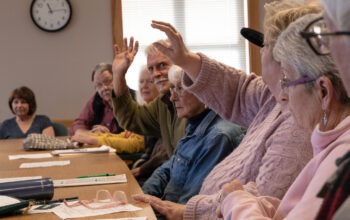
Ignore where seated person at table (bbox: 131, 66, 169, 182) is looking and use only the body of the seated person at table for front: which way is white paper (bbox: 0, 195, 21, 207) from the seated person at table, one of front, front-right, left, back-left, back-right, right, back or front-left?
front-left

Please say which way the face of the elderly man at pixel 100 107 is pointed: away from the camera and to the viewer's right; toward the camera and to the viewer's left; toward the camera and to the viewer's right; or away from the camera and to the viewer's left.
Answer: toward the camera and to the viewer's right

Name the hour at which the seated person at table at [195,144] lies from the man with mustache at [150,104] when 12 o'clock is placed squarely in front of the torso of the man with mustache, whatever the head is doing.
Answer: The seated person at table is roughly at 10 o'clock from the man with mustache.

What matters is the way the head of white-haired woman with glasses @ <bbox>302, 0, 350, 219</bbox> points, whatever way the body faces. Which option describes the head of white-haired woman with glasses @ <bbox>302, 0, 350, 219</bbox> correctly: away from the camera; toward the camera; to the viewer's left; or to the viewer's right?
to the viewer's left

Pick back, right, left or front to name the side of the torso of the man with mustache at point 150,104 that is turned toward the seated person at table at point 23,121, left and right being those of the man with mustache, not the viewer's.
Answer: right

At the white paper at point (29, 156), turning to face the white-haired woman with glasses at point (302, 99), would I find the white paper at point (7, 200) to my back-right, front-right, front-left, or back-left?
front-right

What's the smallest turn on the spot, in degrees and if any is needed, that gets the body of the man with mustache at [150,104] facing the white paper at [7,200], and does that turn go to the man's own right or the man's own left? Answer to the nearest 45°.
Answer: approximately 45° to the man's own left

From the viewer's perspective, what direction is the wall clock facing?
toward the camera

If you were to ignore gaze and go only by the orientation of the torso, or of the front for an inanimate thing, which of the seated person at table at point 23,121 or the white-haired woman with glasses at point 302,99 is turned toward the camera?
the seated person at table

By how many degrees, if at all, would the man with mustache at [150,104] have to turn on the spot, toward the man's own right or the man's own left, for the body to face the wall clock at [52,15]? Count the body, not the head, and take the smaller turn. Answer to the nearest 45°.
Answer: approximately 135° to the man's own right

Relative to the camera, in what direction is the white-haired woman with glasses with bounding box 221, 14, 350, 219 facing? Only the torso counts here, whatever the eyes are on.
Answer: to the viewer's left

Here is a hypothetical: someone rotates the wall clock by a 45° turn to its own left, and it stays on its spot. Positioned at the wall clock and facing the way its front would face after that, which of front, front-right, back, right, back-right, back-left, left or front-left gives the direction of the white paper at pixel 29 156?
front-right

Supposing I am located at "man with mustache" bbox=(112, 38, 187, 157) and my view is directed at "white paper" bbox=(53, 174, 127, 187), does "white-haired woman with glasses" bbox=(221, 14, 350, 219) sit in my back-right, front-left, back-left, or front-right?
front-left

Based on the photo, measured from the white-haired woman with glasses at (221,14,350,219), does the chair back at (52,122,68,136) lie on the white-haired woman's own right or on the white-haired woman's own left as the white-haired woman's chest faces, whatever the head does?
on the white-haired woman's own right

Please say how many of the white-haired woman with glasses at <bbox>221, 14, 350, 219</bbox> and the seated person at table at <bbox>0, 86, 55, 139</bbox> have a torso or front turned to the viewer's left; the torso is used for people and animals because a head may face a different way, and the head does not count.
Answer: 1

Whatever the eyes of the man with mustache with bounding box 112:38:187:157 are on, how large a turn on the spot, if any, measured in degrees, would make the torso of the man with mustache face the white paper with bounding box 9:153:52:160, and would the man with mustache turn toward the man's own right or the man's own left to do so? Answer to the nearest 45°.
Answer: approximately 45° to the man's own right

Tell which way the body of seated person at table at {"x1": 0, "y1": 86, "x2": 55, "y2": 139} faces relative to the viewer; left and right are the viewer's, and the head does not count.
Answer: facing the viewer

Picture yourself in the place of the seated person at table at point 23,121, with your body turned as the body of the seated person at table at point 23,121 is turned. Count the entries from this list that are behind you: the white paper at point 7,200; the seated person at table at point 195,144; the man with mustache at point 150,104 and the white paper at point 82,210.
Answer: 0
